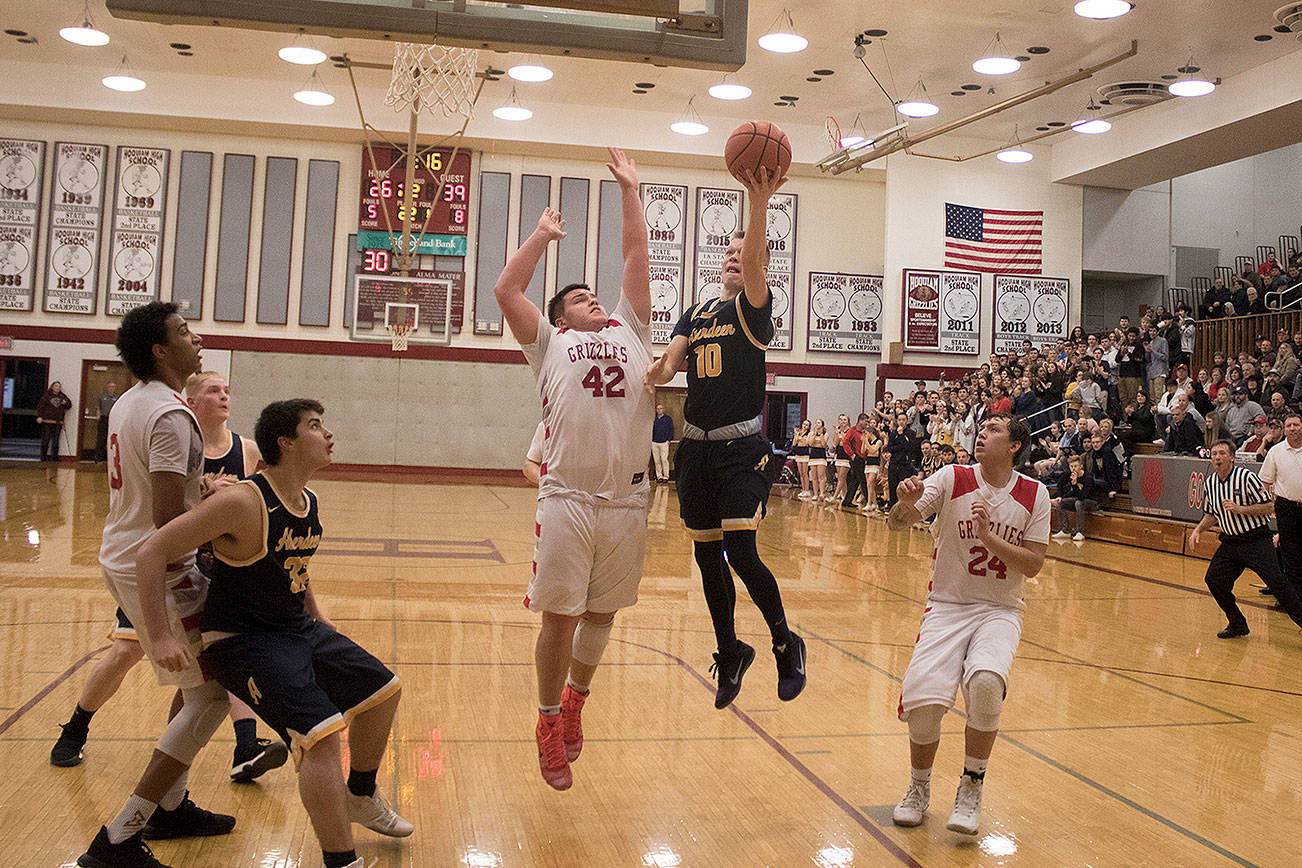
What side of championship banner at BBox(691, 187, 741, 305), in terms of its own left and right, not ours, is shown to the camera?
front

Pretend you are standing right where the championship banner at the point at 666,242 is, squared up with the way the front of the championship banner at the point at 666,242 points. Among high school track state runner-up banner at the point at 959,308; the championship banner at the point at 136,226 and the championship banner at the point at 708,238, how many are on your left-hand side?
2

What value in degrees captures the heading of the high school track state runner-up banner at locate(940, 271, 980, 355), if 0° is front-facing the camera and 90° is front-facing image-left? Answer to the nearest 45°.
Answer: approximately 0°

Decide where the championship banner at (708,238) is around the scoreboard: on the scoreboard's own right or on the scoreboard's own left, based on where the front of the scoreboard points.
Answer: on the scoreboard's own left

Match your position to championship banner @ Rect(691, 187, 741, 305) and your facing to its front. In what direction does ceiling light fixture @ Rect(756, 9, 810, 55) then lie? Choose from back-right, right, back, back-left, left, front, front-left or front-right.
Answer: front

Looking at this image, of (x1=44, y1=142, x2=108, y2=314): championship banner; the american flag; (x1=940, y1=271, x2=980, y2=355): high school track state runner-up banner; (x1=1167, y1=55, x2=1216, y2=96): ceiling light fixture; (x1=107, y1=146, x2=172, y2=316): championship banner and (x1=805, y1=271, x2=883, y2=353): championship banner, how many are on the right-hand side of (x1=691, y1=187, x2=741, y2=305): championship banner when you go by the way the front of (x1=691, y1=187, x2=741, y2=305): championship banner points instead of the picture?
2

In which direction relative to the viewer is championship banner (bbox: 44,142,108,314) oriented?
toward the camera

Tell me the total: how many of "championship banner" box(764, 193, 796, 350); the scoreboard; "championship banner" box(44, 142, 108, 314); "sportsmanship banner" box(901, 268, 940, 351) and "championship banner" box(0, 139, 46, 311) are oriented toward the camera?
5

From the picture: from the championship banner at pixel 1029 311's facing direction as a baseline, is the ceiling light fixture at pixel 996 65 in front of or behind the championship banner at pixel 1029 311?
in front

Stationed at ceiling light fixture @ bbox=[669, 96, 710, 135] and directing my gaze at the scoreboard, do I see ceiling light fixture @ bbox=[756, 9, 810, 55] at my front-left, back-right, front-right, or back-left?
back-left

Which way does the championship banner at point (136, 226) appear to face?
toward the camera

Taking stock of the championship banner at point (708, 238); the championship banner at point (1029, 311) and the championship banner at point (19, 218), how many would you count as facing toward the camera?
3

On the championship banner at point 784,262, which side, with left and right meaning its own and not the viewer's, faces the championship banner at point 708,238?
right

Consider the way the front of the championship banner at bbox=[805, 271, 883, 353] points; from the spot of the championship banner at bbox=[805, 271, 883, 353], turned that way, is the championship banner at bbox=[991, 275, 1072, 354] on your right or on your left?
on your left

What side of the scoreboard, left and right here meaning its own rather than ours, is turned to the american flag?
left

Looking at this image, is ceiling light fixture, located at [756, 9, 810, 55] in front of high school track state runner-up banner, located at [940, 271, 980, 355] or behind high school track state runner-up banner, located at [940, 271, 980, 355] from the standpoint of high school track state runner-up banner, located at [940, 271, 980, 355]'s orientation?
in front

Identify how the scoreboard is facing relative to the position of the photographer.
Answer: facing the viewer

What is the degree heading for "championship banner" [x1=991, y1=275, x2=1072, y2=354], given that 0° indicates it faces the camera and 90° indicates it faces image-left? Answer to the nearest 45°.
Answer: approximately 0°

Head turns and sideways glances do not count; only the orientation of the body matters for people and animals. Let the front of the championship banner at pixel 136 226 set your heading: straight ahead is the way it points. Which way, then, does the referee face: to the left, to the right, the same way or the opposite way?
to the right
